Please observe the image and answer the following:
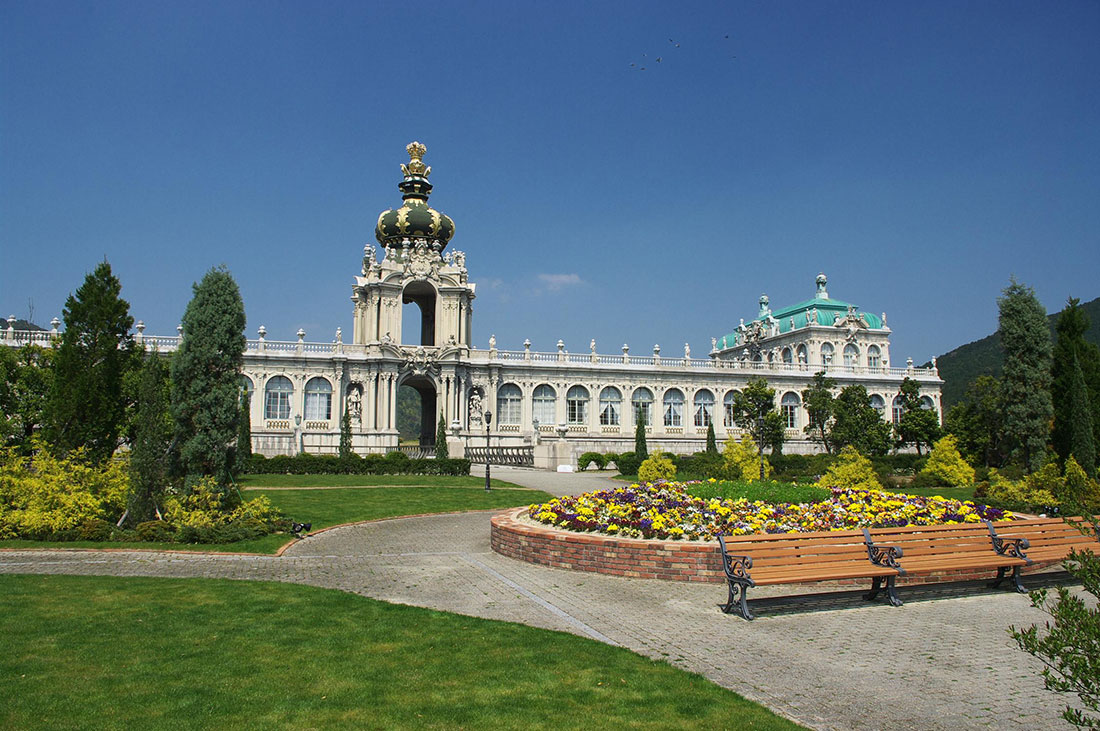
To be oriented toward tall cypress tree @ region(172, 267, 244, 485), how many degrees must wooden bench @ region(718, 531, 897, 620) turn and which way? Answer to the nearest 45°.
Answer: approximately 135° to its right

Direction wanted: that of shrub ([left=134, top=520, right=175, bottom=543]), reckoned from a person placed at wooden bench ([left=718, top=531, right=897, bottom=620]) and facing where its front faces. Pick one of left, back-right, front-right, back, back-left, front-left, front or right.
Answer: back-right

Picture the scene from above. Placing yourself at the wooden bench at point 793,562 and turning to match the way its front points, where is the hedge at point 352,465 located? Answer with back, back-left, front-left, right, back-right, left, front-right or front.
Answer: back

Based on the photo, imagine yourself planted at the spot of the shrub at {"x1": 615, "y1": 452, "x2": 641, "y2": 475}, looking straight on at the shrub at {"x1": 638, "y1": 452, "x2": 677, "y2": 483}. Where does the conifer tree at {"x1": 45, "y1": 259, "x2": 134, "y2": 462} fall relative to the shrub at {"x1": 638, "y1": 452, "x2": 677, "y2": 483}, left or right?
right

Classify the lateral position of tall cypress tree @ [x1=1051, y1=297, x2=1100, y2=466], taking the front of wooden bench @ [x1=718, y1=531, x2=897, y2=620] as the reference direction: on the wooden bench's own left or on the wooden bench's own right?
on the wooden bench's own left

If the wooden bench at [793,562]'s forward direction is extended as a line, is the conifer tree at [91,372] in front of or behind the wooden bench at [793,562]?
behind

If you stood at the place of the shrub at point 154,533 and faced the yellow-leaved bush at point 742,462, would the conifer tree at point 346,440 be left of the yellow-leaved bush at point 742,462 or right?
left

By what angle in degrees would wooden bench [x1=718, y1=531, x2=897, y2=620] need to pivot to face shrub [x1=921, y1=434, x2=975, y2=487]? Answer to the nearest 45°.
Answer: approximately 135° to its left

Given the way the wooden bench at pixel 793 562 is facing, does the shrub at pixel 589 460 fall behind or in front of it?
behind

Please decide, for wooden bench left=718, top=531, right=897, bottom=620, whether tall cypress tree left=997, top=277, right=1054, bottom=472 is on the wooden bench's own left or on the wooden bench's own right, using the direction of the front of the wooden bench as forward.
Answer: on the wooden bench's own left

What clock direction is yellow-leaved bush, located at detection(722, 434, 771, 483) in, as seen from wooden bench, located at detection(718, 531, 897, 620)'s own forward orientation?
The yellow-leaved bush is roughly at 7 o'clock from the wooden bench.

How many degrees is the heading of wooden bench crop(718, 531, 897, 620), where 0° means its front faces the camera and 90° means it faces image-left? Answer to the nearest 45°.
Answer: approximately 315°

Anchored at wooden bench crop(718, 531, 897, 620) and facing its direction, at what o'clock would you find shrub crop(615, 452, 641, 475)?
The shrub is roughly at 7 o'clock from the wooden bench.

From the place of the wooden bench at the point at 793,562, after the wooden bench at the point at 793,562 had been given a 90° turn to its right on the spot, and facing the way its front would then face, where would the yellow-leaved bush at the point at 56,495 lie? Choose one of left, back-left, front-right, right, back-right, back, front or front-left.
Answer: front-right
